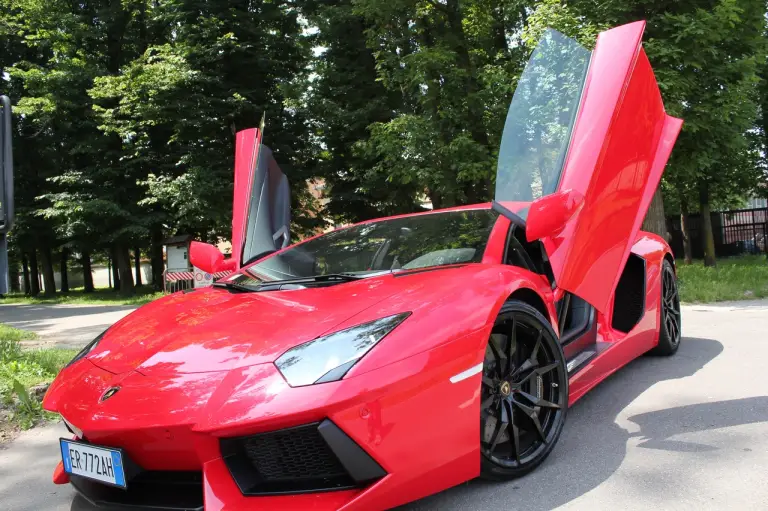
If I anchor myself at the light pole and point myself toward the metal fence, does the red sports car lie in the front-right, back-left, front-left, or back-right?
front-right

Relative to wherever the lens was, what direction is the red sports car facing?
facing the viewer and to the left of the viewer

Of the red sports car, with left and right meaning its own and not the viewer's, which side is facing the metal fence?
back

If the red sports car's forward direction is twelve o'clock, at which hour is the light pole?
The light pole is roughly at 2 o'clock from the red sports car.

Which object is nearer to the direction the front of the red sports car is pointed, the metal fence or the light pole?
the light pole
